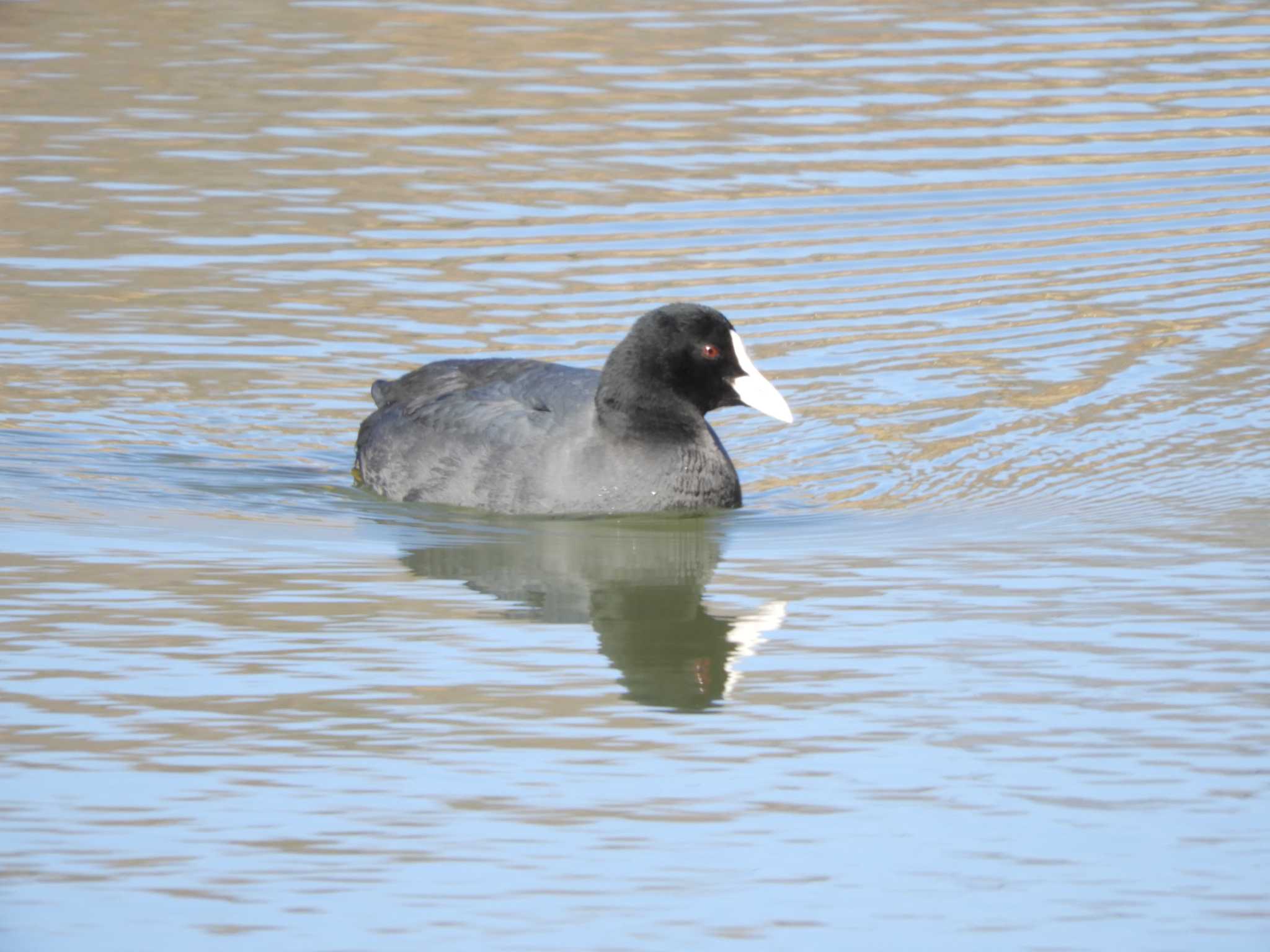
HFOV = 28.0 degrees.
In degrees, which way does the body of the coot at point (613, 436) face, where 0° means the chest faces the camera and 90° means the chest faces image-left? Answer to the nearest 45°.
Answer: approximately 270°
